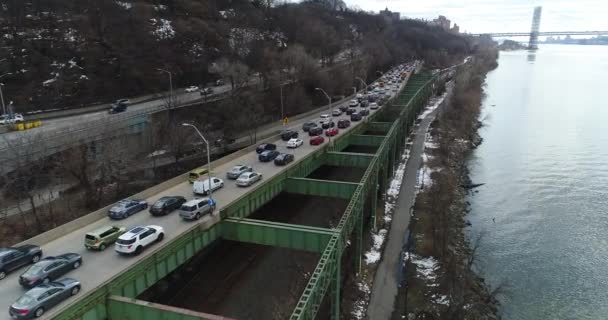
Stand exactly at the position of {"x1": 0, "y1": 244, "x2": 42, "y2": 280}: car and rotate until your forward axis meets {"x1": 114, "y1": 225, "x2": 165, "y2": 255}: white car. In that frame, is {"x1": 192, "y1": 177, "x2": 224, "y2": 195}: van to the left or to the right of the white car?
left

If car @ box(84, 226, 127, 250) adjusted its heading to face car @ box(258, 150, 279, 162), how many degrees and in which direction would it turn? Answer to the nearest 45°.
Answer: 0° — it already faces it

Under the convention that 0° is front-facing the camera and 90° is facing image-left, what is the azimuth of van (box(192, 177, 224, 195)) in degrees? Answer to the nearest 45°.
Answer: approximately 225°

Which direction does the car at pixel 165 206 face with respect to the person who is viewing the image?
facing away from the viewer and to the right of the viewer

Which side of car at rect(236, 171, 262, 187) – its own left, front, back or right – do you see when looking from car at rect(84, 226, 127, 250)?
back

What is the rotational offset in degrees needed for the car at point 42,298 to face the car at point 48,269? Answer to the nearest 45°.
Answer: approximately 45° to its left

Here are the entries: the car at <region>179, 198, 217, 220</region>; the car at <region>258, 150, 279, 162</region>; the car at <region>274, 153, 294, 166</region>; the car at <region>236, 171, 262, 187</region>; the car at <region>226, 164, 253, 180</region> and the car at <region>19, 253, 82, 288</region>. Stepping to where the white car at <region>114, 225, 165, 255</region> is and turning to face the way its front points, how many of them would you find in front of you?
5

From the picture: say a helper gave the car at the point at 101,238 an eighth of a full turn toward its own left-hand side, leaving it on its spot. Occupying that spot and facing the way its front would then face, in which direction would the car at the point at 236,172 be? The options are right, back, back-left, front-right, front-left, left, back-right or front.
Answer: front-right
